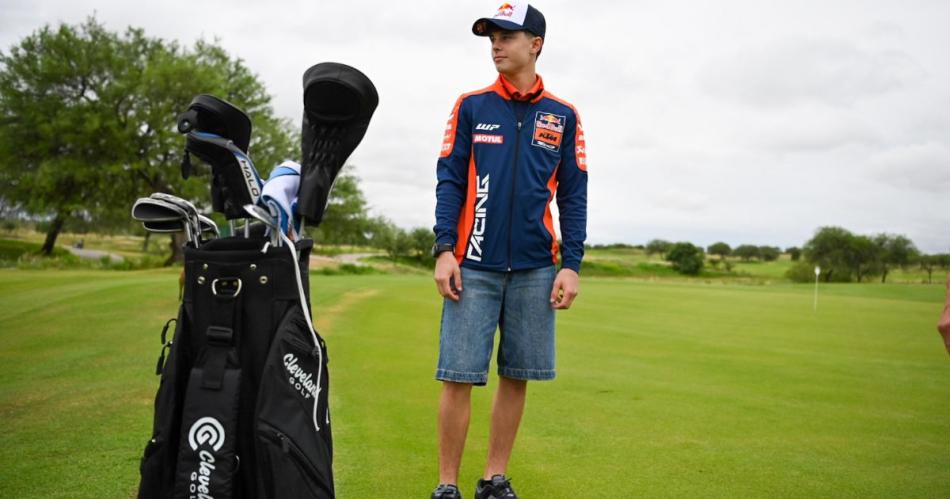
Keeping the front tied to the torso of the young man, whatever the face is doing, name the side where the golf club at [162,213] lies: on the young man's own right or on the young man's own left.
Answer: on the young man's own right

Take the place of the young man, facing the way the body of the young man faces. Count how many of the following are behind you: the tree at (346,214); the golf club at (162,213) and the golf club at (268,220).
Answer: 1

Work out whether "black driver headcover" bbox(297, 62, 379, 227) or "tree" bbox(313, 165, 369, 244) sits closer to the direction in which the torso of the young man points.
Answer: the black driver headcover

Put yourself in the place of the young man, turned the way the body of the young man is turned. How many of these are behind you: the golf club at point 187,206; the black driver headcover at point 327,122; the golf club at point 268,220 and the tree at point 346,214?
1

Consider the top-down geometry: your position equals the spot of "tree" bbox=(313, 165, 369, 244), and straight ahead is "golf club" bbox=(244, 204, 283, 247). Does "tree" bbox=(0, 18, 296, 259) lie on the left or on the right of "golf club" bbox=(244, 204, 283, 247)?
right

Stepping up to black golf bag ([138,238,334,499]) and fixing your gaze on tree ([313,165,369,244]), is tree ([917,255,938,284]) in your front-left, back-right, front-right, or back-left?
front-right

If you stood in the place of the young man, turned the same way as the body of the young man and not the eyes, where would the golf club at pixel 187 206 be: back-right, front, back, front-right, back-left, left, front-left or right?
front-right

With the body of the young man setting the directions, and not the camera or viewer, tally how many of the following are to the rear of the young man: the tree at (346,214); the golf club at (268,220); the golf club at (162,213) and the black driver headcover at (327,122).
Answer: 1

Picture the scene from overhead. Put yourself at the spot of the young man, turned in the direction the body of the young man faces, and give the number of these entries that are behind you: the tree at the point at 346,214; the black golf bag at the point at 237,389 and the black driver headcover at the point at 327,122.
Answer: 1

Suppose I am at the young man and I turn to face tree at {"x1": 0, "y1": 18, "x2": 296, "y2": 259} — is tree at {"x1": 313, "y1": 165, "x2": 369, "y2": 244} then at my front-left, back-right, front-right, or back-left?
front-right

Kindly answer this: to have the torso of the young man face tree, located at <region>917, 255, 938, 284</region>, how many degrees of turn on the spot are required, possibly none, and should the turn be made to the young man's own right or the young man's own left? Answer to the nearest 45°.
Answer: approximately 135° to the young man's own left

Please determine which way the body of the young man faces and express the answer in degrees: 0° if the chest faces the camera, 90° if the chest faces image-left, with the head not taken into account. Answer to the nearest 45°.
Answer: approximately 0°

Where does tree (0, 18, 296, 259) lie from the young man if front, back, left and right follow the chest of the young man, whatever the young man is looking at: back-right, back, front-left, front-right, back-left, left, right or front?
back-right
